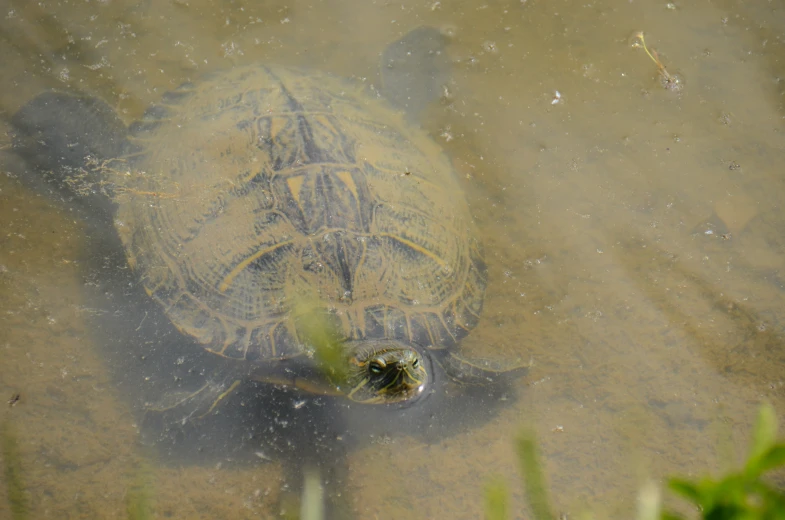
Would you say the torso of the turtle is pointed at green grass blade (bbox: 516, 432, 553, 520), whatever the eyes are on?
yes

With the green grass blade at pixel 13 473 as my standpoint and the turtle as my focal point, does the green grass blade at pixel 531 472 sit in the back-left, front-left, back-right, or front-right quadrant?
front-right

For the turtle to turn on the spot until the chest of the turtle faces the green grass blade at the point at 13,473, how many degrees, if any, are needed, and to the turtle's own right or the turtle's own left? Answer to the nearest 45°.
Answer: approximately 45° to the turtle's own right

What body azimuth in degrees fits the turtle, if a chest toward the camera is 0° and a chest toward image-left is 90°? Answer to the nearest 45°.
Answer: approximately 0°

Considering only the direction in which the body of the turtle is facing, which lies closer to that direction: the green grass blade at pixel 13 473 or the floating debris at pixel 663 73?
the green grass blade

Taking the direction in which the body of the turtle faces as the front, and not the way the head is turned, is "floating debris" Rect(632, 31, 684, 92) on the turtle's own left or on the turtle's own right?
on the turtle's own left

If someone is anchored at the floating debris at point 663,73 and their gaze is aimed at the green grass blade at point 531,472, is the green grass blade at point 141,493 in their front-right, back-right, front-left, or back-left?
front-right
